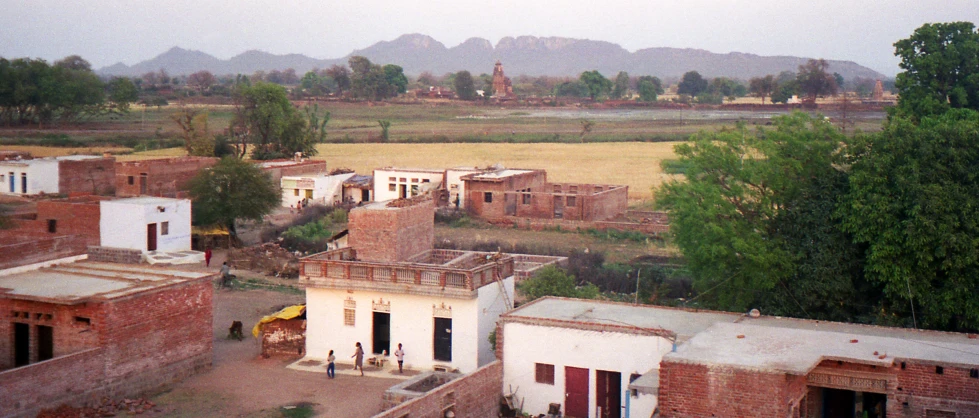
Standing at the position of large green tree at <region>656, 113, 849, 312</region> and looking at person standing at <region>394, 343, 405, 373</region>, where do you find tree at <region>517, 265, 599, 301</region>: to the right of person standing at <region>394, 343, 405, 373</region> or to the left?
right

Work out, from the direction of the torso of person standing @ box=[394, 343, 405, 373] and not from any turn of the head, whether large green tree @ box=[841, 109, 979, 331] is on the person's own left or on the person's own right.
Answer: on the person's own left

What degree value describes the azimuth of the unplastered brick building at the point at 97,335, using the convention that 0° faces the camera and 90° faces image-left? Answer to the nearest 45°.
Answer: approximately 45°

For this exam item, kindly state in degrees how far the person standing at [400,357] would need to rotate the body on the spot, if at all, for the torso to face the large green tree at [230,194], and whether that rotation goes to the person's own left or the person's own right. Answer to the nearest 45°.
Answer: approximately 180°

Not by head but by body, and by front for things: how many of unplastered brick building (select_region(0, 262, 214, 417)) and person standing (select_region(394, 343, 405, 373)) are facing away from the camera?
0

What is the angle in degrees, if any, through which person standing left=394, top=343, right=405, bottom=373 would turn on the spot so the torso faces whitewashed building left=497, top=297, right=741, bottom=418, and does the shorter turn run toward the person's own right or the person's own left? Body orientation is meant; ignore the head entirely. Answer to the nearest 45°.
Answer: approximately 45° to the person's own left

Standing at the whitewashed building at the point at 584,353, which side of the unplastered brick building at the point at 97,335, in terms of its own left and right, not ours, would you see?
left

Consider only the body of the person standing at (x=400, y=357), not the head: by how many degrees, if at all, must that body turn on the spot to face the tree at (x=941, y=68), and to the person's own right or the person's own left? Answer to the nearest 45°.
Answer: approximately 135° to the person's own left

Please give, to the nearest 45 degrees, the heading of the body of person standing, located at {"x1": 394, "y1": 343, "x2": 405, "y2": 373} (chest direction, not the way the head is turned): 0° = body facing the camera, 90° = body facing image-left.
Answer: approximately 0°
